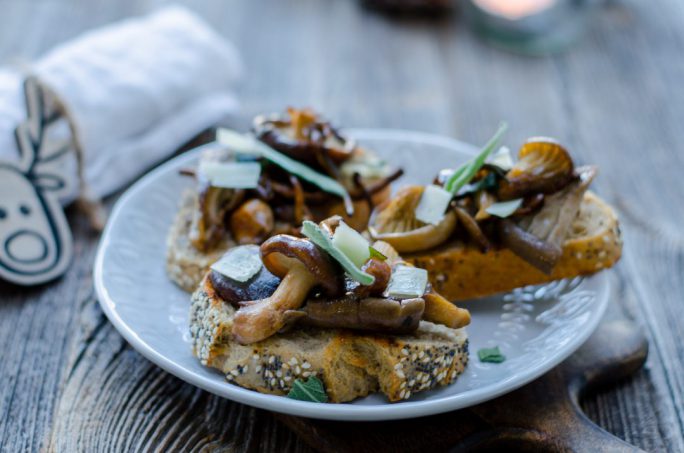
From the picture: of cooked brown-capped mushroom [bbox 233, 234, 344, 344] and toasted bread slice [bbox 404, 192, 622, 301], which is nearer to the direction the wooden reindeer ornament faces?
the cooked brown-capped mushroom

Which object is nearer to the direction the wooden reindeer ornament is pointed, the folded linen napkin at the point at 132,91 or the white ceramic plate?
the white ceramic plate

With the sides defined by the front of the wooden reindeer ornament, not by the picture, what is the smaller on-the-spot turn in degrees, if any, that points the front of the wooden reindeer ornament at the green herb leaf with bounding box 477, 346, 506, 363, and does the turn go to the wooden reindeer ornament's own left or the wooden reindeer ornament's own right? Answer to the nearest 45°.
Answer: approximately 45° to the wooden reindeer ornament's own left

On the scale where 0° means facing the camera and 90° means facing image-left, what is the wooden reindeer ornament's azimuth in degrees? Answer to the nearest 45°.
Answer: approximately 0°

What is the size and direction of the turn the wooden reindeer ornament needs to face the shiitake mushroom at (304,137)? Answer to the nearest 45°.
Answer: approximately 90° to its left

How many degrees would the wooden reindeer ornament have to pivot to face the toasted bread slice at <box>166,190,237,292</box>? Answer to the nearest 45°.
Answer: approximately 45° to its left

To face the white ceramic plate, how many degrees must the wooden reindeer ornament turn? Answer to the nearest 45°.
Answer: approximately 45° to its left
